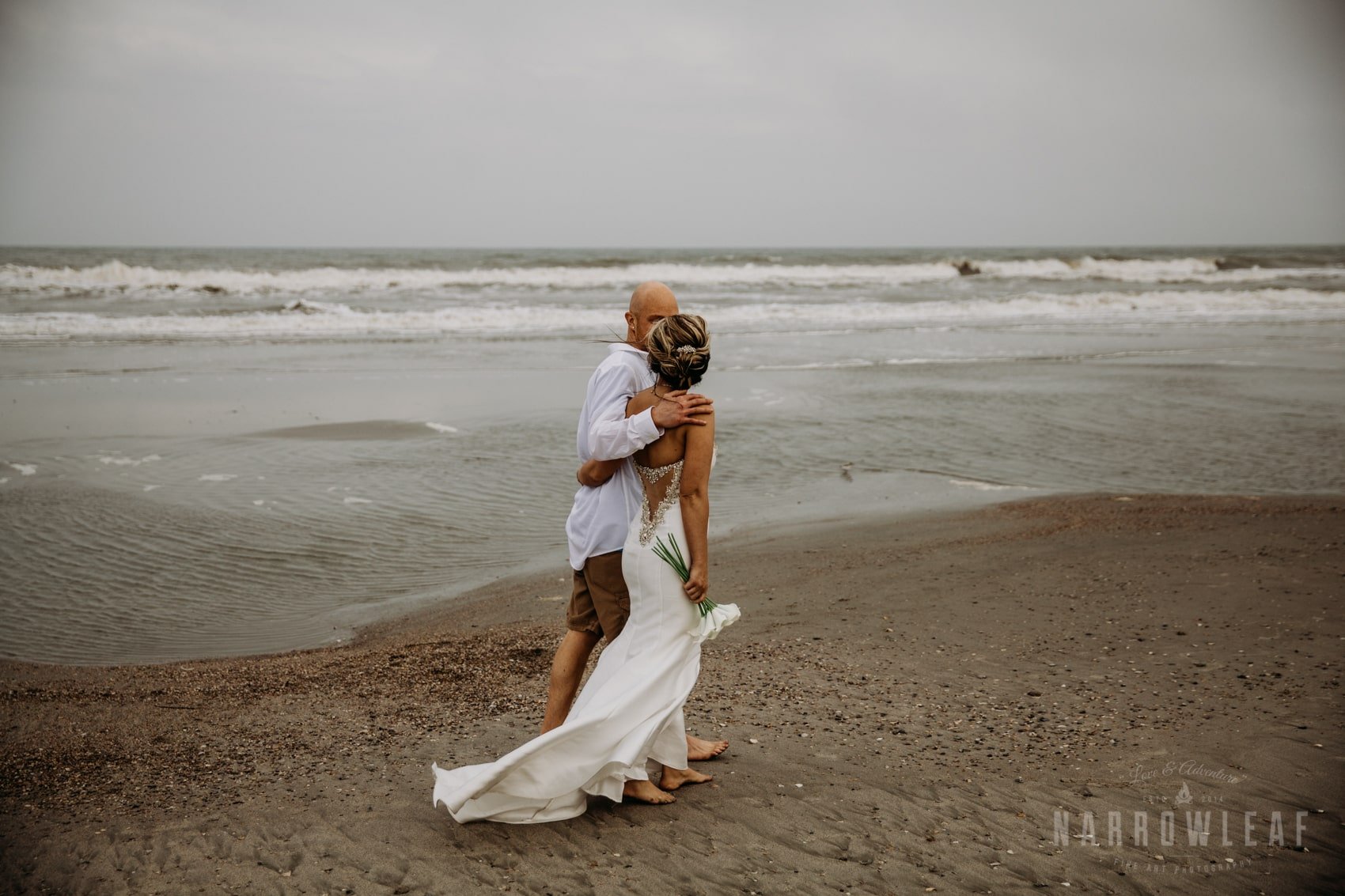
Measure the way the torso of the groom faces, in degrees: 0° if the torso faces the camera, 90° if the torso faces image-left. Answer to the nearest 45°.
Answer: approximately 270°

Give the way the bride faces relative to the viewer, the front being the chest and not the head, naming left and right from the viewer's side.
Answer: facing away from the viewer and to the right of the viewer

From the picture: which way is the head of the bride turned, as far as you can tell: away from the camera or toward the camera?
away from the camera
